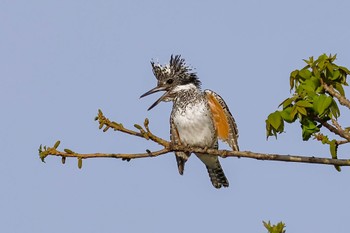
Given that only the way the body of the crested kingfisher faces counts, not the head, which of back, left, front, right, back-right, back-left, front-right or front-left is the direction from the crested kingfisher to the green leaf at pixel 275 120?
front-left

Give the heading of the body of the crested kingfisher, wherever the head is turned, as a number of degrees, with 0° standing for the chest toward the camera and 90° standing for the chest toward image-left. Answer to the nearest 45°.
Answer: approximately 45°

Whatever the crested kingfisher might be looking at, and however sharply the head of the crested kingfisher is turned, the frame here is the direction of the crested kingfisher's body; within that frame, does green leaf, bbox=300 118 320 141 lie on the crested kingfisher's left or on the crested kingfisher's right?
on the crested kingfisher's left

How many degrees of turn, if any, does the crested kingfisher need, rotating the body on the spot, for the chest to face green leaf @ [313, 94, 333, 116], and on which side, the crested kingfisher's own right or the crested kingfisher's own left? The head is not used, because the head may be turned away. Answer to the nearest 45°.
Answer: approximately 45° to the crested kingfisher's own left

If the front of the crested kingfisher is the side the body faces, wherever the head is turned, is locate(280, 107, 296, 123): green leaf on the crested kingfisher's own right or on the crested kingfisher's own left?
on the crested kingfisher's own left

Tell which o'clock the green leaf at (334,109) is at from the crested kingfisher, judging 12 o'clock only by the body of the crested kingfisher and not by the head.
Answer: The green leaf is roughly at 10 o'clock from the crested kingfisher.

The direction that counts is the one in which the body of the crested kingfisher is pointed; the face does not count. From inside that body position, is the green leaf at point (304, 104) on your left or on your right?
on your left
